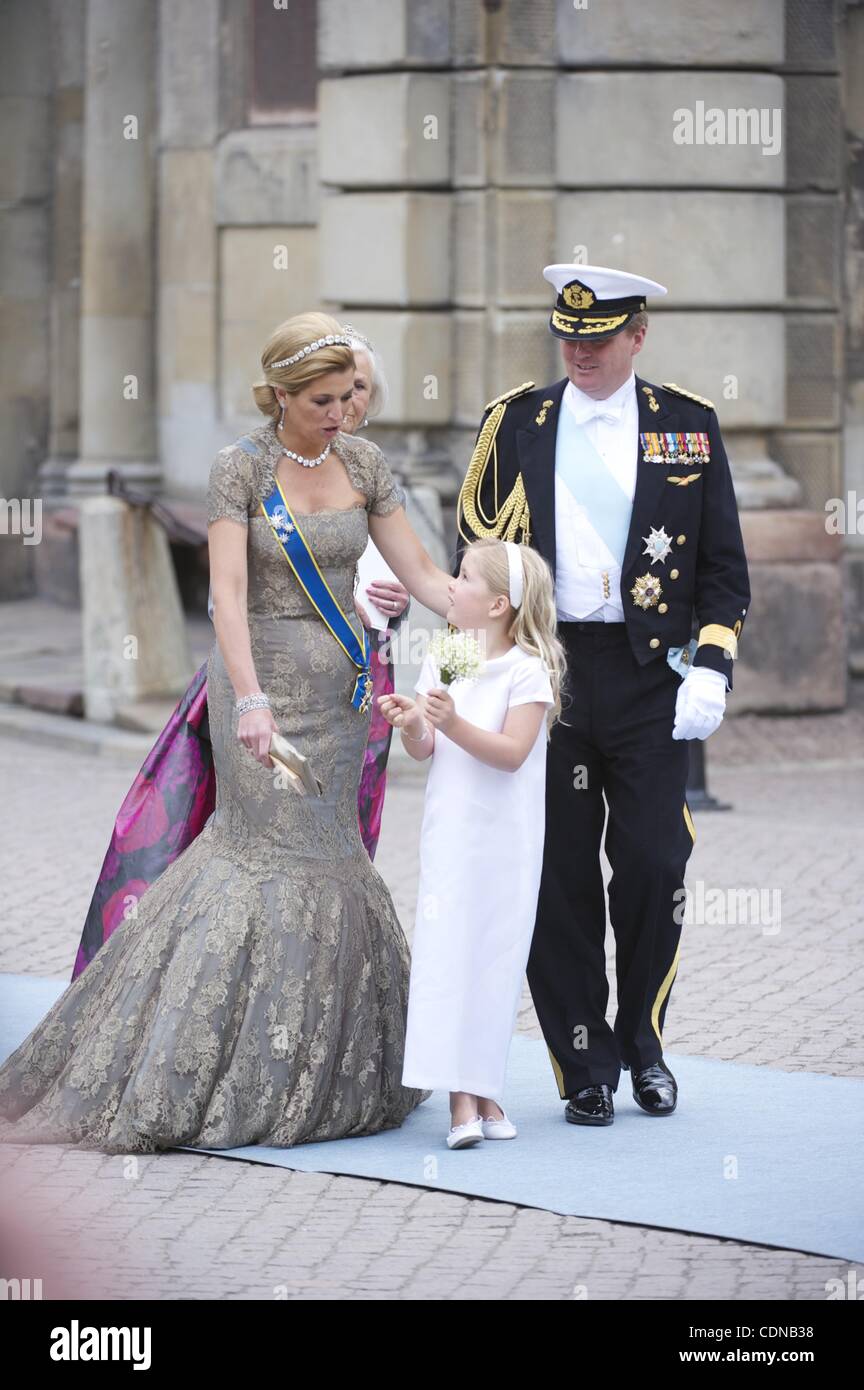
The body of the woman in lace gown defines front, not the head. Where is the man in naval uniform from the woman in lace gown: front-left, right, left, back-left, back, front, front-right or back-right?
front-left

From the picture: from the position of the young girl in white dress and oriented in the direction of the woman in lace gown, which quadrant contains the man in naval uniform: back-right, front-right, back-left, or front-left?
back-right

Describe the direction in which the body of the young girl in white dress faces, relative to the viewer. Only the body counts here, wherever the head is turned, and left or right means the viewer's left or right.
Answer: facing the viewer and to the left of the viewer

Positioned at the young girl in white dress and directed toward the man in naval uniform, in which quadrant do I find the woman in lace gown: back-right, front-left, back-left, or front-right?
back-left

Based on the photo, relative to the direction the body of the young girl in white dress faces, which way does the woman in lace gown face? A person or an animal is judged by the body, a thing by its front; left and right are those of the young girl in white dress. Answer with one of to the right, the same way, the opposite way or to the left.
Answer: to the left

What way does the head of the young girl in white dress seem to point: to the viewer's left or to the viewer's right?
to the viewer's left

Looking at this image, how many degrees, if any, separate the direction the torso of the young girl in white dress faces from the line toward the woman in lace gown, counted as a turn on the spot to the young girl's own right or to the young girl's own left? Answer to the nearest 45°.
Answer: approximately 45° to the young girl's own right

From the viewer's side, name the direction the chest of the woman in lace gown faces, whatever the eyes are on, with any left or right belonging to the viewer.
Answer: facing the viewer and to the right of the viewer

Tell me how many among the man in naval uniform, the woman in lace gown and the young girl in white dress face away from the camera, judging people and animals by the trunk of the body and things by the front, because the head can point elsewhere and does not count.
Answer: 0

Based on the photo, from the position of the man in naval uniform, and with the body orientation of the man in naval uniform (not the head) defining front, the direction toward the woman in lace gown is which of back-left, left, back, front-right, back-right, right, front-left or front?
right

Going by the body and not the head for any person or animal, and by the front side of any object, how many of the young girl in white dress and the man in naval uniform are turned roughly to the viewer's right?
0

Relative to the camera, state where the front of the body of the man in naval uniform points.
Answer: toward the camera

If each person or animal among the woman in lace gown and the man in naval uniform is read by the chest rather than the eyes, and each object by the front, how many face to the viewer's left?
0

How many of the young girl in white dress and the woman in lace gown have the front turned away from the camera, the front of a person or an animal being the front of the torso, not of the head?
0
